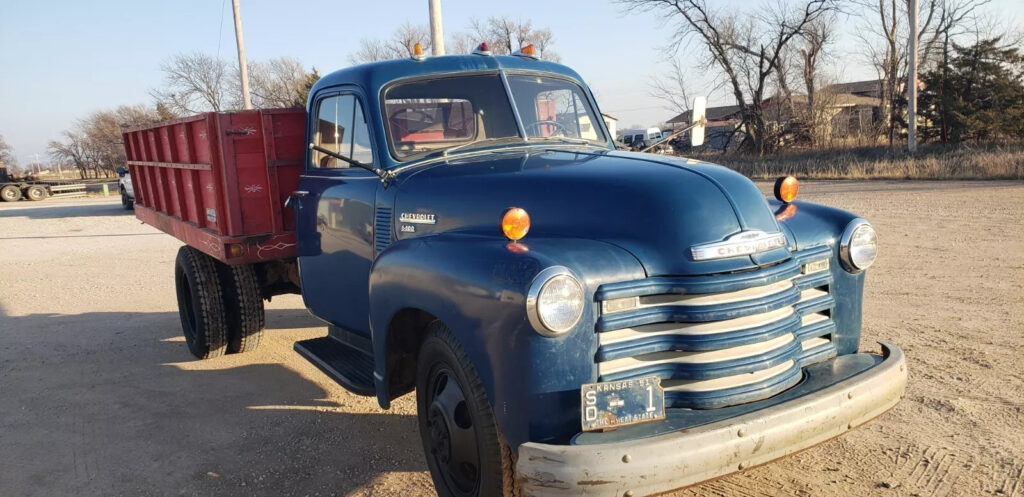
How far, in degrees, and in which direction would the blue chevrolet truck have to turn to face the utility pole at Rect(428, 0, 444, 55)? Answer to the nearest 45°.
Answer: approximately 135° to its left

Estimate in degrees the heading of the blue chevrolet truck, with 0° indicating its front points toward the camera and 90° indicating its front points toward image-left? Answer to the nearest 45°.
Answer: approximately 315°
